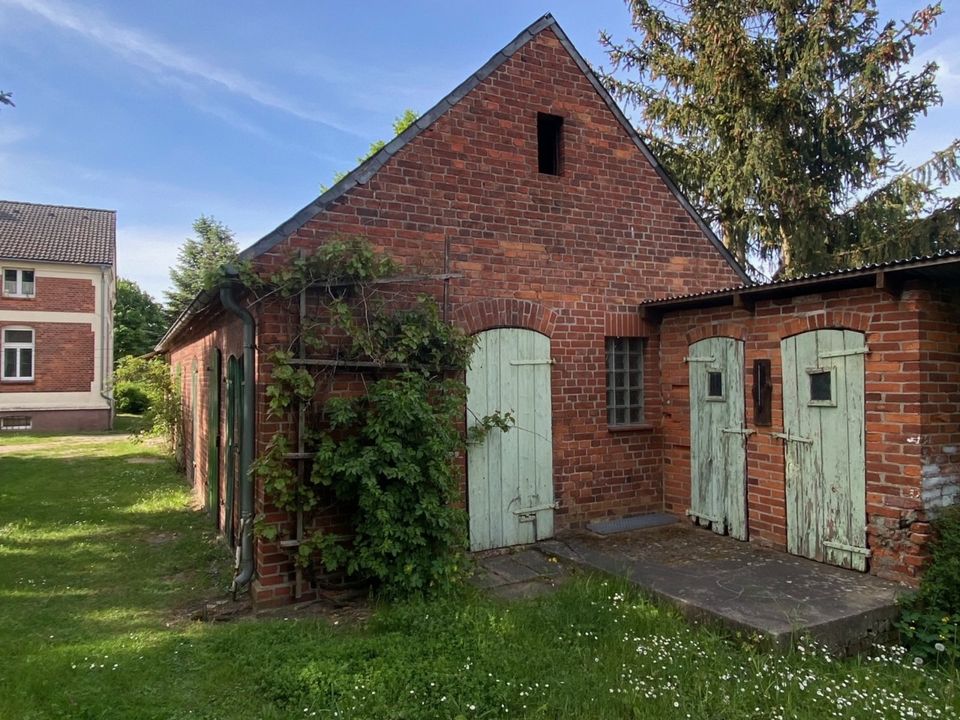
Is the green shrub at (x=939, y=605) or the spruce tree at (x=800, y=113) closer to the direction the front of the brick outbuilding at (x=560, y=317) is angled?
the green shrub

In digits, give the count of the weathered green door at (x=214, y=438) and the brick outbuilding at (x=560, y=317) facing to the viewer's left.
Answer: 1

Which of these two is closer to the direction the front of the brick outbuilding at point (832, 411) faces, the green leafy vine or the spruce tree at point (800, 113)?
the green leafy vine

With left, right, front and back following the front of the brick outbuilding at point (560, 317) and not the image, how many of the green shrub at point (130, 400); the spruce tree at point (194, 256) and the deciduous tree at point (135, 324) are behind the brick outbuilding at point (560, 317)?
3

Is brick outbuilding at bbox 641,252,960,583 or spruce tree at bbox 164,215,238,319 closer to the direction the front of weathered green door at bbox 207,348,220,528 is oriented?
the spruce tree

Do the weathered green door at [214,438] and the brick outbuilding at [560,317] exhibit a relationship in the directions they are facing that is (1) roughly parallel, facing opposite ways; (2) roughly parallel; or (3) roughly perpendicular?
roughly perpendicular

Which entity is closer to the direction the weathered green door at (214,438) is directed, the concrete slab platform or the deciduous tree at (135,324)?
the deciduous tree

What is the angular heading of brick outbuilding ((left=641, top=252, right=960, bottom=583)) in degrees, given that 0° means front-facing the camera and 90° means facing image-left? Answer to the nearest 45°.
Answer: approximately 45°

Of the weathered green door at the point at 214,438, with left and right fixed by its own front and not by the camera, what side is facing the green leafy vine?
left

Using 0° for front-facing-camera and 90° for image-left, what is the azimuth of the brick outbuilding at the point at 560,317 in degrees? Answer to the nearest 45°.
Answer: approximately 315°

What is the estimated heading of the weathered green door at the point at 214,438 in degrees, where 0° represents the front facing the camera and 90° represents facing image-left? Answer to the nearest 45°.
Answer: approximately 90°
